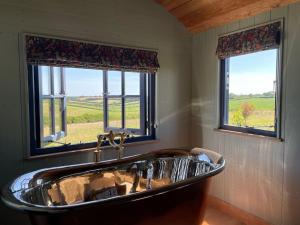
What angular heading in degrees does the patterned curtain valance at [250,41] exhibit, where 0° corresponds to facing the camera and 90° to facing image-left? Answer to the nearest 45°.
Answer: approximately 45°

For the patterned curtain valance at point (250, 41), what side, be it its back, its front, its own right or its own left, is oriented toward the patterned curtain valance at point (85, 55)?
front

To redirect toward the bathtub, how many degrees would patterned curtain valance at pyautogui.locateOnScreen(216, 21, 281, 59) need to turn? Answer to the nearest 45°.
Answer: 0° — it already faces it

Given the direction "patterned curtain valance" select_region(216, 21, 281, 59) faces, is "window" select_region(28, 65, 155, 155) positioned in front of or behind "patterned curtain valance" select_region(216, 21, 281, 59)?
in front
